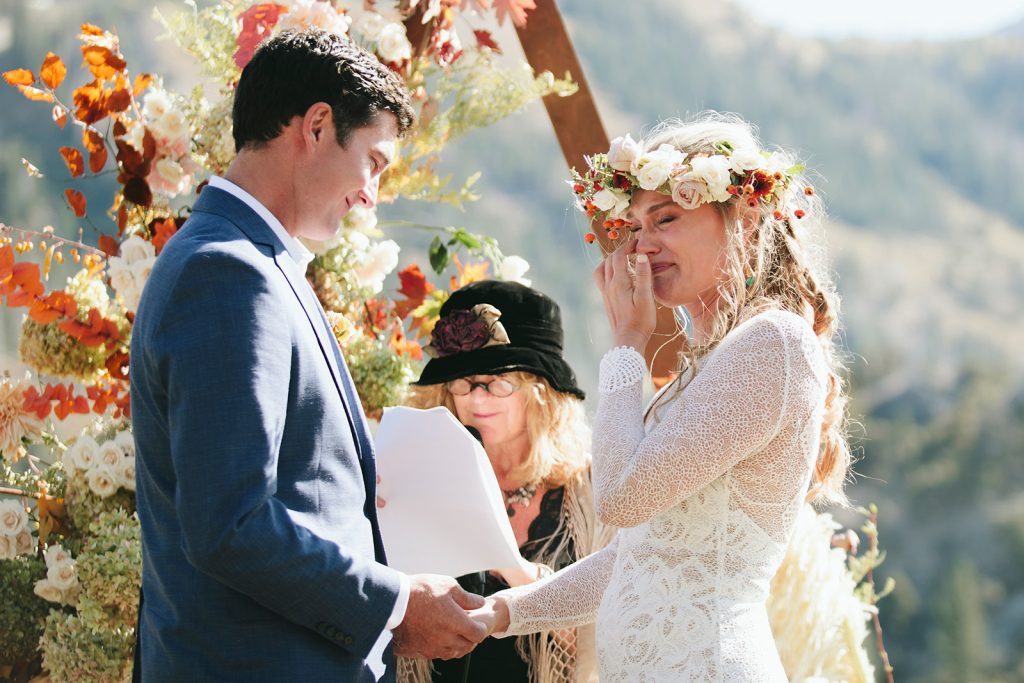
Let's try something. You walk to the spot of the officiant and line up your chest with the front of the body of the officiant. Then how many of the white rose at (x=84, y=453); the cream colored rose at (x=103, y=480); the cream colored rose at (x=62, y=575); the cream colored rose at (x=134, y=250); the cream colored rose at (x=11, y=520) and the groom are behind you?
0

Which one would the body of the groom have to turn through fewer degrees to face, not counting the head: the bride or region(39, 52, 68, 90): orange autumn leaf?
the bride

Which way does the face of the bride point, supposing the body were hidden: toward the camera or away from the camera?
toward the camera

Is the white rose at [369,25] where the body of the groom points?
no

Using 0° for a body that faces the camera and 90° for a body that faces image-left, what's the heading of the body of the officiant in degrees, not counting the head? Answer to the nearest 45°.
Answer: approximately 45°

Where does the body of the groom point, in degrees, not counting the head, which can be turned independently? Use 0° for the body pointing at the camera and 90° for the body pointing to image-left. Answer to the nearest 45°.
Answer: approximately 270°

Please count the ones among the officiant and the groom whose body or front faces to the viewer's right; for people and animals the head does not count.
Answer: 1

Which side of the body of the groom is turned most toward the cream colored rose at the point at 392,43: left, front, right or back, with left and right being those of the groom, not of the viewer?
left

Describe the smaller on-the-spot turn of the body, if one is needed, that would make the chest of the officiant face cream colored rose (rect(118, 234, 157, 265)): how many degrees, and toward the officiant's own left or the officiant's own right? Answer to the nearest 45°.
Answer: approximately 45° to the officiant's own right

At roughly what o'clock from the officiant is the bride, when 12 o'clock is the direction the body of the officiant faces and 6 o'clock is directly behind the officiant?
The bride is roughly at 10 o'clock from the officiant.

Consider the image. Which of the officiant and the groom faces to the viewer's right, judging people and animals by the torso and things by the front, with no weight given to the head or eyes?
the groom

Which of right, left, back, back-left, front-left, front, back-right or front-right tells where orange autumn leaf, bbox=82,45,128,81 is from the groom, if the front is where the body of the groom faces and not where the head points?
left

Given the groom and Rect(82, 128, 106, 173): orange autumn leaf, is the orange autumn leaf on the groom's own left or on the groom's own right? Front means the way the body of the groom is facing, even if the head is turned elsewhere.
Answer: on the groom's own left

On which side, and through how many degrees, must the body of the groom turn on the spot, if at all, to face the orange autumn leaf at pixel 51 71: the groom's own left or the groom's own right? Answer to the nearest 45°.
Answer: approximately 90° to the groom's own left
